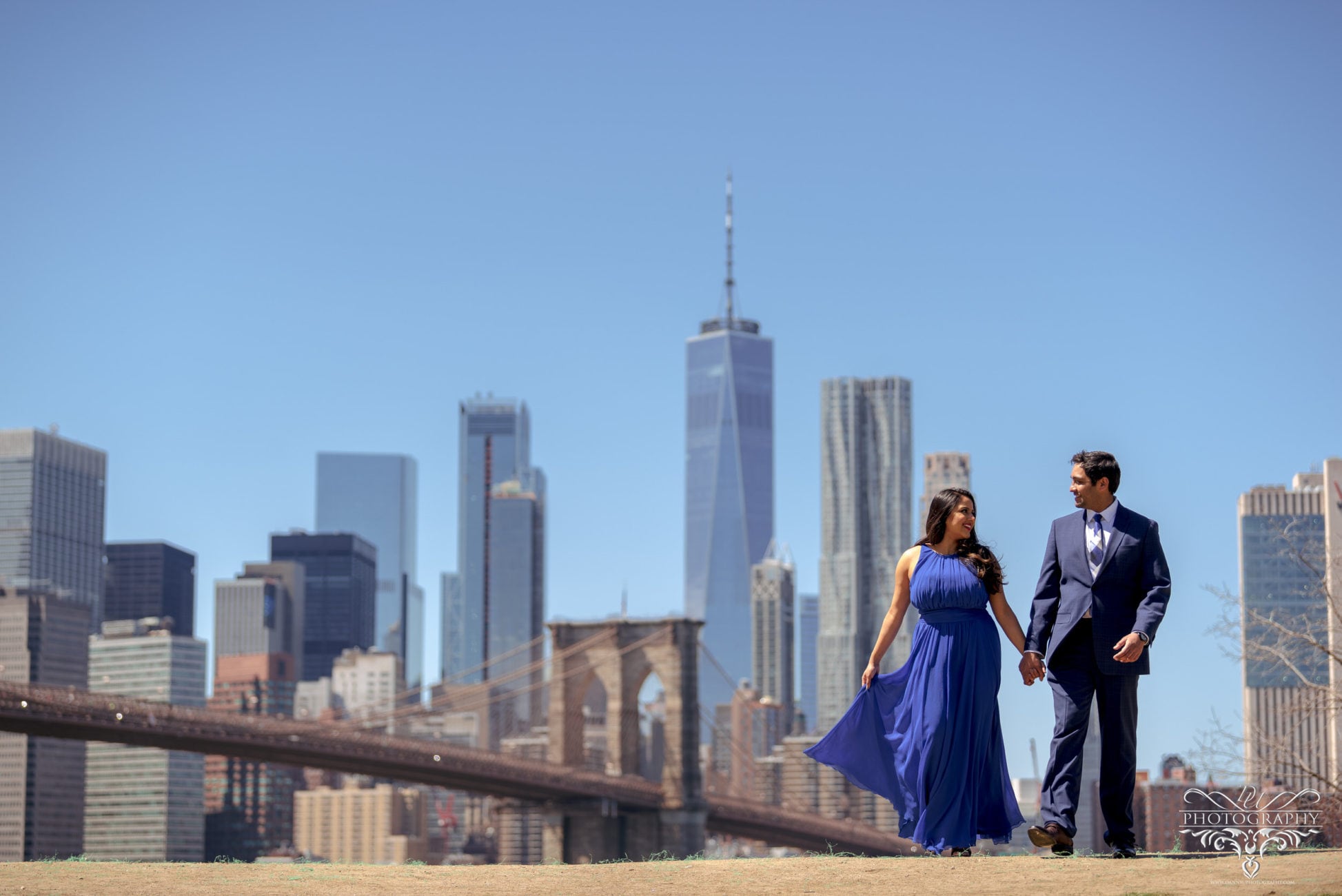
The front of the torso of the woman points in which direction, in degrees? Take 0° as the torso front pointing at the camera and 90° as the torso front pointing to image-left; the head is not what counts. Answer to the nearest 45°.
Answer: approximately 0°
